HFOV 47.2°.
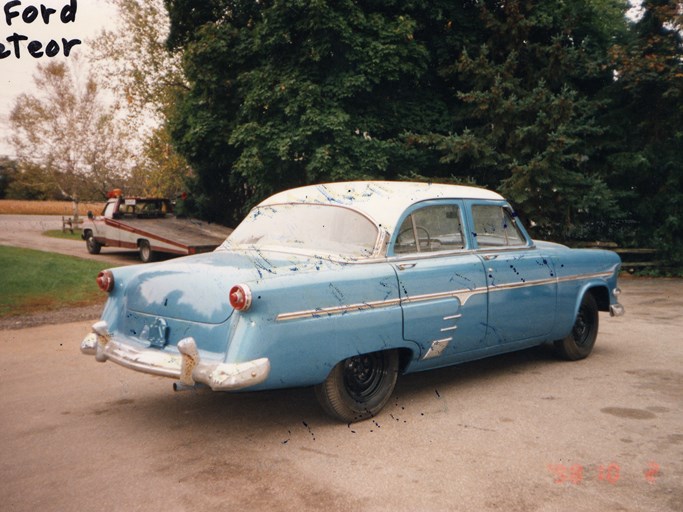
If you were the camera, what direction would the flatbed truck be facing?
facing away from the viewer and to the left of the viewer

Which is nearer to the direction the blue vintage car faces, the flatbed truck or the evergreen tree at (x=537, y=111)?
the evergreen tree

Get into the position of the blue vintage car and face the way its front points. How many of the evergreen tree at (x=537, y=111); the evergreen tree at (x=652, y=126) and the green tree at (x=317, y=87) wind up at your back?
0

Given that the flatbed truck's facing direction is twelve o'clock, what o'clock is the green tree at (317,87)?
The green tree is roughly at 5 o'clock from the flatbed truck.

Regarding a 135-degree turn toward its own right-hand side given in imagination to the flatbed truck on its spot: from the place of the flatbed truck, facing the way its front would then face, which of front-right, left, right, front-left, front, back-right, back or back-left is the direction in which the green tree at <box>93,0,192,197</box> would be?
left

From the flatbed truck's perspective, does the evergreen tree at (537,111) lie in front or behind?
behind

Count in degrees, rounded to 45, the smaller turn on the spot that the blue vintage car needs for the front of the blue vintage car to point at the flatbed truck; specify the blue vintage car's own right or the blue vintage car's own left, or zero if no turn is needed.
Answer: approximately 45° to the blue vintage car's own left

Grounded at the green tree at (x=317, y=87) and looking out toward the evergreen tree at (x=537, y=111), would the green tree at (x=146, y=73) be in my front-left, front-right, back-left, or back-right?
back-left

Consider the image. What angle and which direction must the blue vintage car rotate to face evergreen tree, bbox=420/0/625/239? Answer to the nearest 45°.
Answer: approximately 45° to its left

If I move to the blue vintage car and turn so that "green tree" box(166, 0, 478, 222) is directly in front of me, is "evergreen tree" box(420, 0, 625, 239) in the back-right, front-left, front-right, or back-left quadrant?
front-right

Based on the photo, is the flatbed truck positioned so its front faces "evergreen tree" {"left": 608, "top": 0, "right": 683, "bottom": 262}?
no

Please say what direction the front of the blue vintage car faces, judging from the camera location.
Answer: facing away from the viewer and to the right of the viewer

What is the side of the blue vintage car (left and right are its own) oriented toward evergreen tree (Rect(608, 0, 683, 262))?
front

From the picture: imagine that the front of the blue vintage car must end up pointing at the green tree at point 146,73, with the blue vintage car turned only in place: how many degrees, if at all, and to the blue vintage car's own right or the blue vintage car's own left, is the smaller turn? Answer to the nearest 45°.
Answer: approximately 45° to the blue vintage car's own left
